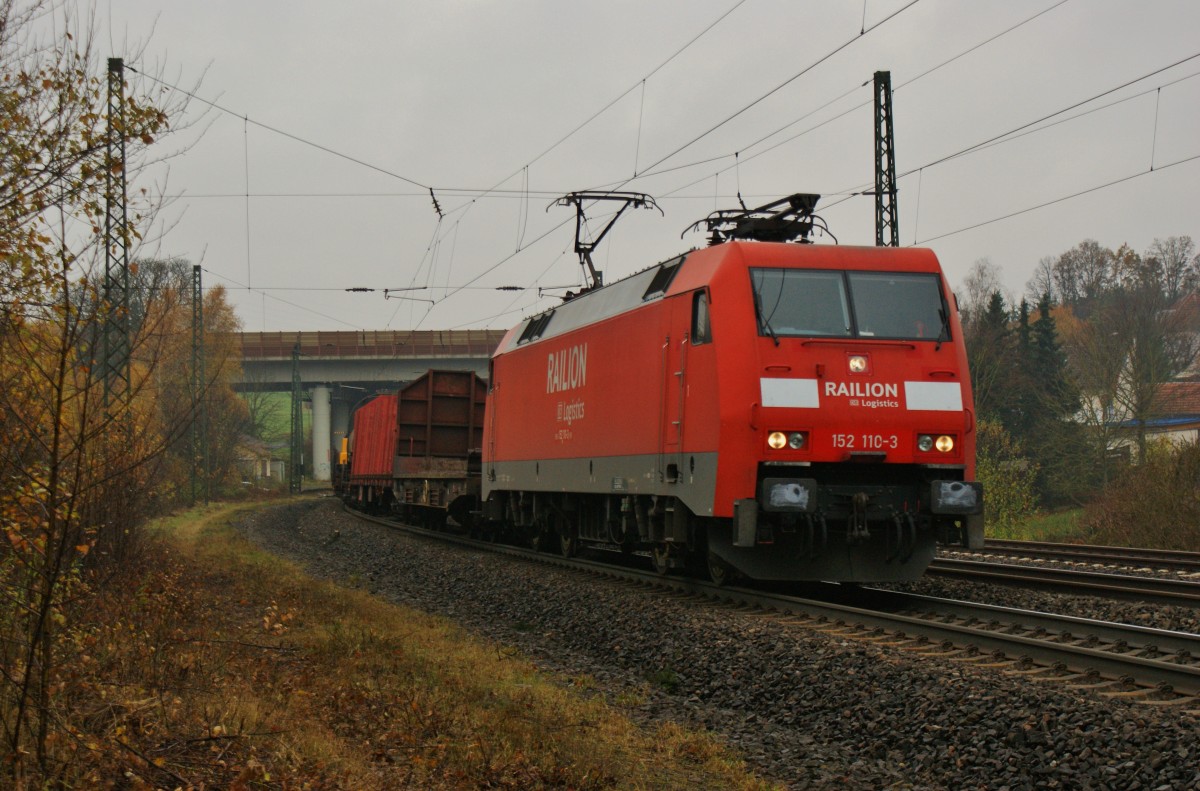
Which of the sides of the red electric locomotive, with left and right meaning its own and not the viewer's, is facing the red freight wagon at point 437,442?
back

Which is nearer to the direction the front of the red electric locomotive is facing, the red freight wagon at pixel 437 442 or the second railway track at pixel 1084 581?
the second railway track

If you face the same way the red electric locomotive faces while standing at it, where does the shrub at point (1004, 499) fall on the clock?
The shrub is roughly at 8 o'clock from the red electric locomotive.

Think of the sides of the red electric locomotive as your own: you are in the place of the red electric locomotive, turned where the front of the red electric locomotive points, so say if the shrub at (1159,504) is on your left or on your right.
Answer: on your left

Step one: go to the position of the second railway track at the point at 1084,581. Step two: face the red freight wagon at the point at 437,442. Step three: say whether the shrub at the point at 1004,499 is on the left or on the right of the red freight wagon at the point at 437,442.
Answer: right

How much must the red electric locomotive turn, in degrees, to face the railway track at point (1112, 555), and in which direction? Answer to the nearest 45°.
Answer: approximately 90° to its left

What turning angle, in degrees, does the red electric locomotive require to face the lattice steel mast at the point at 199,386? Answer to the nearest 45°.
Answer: approximately 180°

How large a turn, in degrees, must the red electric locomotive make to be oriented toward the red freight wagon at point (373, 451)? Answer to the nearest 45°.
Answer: approximately 180°

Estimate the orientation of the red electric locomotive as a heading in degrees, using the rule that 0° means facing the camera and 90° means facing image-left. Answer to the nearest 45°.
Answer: approximately 315°
